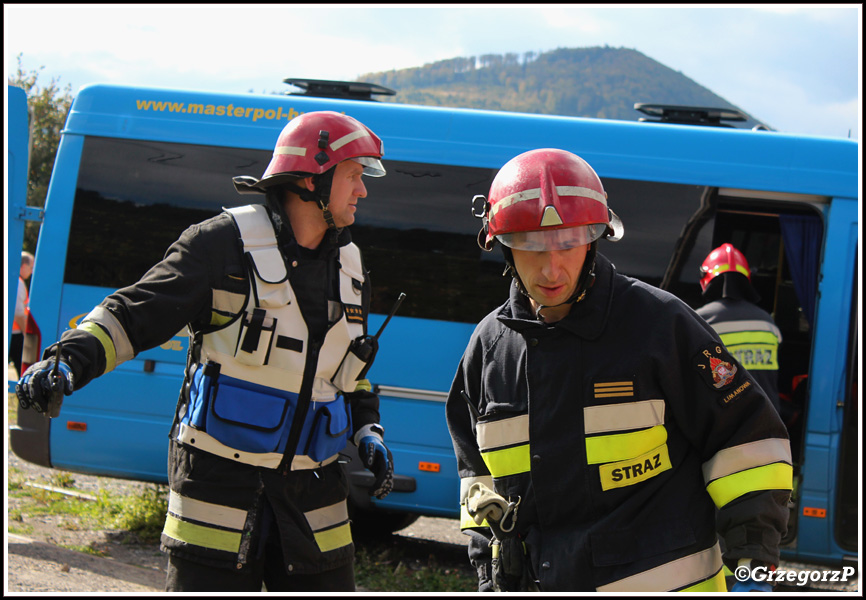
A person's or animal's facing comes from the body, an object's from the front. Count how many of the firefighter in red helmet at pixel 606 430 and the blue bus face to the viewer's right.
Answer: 1

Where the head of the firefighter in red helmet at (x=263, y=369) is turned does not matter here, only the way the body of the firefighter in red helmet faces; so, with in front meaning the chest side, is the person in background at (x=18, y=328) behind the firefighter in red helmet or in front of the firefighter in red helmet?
behind

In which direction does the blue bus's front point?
to the viewer's right

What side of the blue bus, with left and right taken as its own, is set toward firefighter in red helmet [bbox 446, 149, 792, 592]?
right

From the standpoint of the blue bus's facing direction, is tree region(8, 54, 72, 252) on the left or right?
on its left

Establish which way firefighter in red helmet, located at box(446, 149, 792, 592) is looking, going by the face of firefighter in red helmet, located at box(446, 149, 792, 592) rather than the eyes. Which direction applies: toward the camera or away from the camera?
toward the camera

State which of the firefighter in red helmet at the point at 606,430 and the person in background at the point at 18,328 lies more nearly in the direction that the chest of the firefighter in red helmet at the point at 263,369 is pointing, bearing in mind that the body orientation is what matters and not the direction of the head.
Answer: the firefighter in red helmet

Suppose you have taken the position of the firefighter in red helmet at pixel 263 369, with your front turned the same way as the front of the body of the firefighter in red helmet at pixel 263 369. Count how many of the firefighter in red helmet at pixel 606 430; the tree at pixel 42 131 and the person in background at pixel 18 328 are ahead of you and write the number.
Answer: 1

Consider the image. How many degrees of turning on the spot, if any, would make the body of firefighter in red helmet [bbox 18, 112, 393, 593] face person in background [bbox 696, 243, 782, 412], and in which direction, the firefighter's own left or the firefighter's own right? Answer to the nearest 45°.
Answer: approximately 90° to the firefighter's own left

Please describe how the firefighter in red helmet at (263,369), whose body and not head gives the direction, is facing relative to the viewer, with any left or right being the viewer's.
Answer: facing the viewer and to the right of the viewer

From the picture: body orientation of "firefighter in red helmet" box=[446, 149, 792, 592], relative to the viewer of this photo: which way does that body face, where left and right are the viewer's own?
facing the viewer and to the left of the viewer

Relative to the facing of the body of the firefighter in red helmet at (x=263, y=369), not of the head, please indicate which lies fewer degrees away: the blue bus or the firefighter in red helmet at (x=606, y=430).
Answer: the firefighter in red helmet

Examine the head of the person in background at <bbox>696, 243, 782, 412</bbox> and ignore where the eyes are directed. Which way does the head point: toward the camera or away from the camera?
away from the camera
